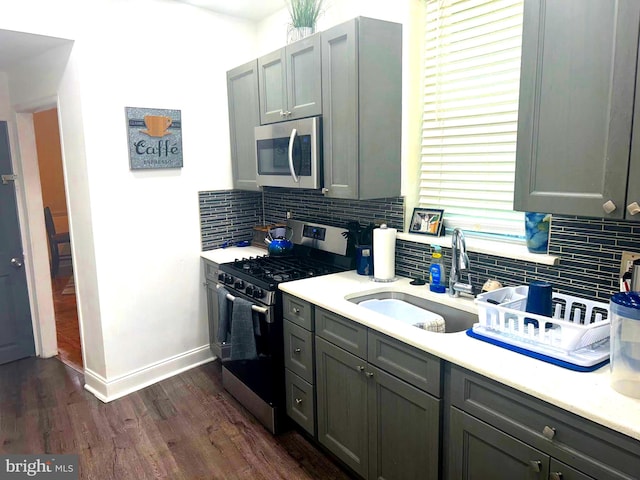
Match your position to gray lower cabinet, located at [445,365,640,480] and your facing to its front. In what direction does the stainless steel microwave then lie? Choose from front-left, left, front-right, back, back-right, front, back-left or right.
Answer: right

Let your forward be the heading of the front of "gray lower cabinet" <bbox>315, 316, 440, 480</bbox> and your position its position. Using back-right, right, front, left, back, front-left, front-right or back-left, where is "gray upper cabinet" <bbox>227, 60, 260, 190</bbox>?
right

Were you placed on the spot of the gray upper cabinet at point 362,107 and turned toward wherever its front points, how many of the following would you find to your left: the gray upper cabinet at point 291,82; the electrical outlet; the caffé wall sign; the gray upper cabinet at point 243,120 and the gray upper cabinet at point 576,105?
2

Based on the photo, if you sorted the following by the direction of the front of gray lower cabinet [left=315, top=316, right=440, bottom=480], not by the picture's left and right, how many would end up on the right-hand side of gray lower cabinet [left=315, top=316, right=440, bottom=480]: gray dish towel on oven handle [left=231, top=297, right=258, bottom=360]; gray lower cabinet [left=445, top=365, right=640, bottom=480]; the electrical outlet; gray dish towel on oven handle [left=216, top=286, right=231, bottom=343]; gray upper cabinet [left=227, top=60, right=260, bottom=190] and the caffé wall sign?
4

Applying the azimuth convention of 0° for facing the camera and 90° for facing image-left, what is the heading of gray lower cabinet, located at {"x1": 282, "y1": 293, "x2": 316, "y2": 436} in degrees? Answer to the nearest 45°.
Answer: approximately 45°

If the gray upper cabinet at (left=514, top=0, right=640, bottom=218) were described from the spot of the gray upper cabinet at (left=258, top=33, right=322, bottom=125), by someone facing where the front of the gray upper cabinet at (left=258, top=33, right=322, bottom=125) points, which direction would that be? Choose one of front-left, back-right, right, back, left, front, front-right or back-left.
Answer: left

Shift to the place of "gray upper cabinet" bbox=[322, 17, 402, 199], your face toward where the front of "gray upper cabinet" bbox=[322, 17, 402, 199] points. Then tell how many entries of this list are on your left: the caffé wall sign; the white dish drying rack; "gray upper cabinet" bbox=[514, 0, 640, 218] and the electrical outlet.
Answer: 3

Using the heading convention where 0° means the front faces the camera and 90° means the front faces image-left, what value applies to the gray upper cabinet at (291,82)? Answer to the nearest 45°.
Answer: approximately 45°

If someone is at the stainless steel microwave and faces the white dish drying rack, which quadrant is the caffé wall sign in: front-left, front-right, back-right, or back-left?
back-right

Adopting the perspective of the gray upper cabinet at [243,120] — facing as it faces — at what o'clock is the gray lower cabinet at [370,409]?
The gray lower cabinet is roughly at 10 o'clock from the gray upper cabinet.

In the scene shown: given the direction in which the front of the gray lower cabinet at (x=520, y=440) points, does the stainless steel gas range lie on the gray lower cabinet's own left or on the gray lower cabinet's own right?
on the gray lower cabinet's own right

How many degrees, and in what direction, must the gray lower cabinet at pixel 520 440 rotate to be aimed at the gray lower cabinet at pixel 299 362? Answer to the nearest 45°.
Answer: approximately 90° to its right
